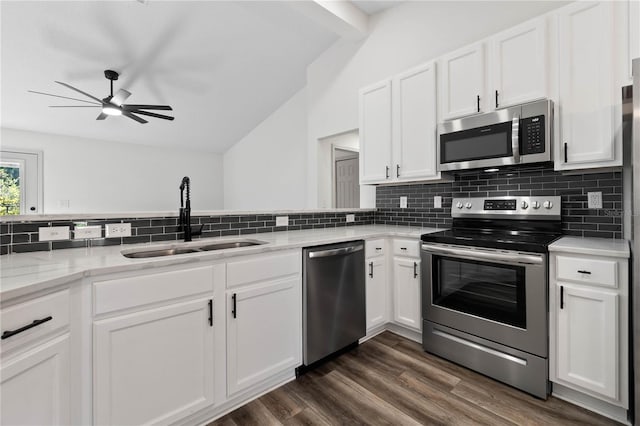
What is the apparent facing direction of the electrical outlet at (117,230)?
toward the camera

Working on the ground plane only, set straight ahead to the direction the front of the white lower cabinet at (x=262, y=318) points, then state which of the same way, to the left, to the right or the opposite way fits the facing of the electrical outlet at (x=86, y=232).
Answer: the same way

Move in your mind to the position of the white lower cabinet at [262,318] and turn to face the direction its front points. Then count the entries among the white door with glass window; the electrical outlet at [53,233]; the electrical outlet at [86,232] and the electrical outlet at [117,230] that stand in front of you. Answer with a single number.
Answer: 0

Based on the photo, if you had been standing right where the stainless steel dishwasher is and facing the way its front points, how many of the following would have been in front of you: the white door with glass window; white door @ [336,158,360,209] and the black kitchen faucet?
0

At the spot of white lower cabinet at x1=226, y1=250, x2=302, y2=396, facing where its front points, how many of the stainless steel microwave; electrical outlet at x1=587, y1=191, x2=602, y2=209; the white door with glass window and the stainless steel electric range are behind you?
1

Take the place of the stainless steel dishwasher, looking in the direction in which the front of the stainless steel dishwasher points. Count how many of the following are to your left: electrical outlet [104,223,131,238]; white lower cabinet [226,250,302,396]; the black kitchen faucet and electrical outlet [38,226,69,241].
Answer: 0

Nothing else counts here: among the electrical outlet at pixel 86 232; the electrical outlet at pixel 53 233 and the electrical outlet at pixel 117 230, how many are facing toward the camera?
3

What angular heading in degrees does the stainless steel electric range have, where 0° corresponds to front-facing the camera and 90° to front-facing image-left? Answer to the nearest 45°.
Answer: approximately 45°

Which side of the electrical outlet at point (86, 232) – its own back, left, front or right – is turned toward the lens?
front

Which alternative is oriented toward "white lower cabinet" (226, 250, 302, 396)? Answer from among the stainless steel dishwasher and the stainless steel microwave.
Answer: the stainless steel microwave

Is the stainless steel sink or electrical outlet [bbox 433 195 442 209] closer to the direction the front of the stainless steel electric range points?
the stainless steel sink

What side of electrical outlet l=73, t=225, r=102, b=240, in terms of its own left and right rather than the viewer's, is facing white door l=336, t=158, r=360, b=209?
left

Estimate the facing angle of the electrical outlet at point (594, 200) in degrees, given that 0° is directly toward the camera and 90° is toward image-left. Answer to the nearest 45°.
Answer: approximately 0°

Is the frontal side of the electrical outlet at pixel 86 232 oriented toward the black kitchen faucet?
no

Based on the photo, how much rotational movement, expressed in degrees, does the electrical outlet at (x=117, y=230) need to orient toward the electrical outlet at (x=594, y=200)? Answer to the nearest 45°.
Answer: approximately 45° to its left

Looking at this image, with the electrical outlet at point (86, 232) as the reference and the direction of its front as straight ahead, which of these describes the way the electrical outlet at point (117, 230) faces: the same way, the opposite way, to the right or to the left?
the same way

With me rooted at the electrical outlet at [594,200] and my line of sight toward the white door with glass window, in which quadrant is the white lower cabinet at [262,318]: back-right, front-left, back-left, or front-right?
front-left

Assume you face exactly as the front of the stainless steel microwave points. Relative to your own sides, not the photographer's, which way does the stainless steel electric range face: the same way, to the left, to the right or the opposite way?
the same way
